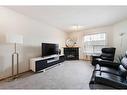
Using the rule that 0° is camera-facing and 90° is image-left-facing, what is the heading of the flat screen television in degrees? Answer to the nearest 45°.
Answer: approximately 315°

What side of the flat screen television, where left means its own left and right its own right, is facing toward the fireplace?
left

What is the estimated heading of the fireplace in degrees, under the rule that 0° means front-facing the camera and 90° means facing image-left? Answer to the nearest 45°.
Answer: approximately 0°

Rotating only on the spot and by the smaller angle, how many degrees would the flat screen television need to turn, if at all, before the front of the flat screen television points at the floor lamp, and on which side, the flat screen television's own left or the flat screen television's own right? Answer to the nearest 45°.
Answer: approximately 90° to the flat screen television's own right

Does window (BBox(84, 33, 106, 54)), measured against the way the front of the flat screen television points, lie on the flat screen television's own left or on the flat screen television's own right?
on the flat screen television's own left

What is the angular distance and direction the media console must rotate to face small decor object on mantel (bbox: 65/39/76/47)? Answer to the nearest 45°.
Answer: approximately 90° to its left

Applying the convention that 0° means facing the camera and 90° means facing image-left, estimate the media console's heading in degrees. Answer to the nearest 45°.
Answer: approximately 315°

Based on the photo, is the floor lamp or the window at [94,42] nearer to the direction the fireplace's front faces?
the floor lamp

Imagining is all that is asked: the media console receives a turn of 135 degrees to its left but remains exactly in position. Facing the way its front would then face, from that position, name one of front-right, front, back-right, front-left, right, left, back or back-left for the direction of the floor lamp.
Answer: back-left
